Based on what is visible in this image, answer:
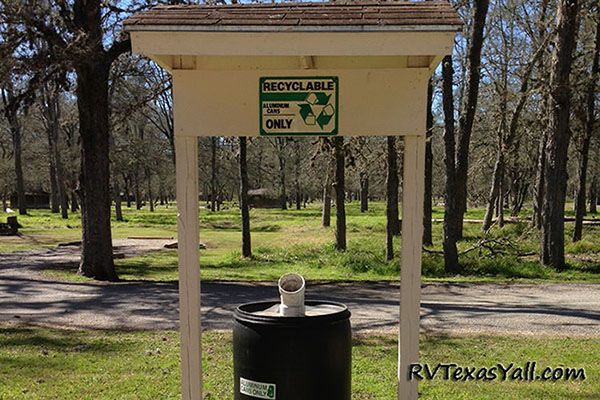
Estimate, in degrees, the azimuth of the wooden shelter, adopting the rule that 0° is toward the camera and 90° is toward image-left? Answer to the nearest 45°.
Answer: approximately 0°
